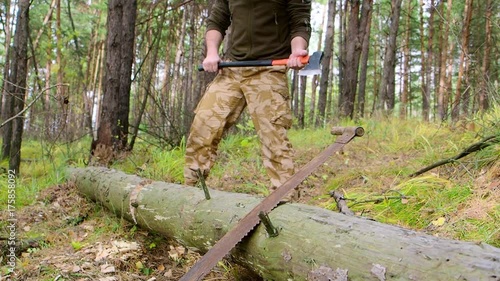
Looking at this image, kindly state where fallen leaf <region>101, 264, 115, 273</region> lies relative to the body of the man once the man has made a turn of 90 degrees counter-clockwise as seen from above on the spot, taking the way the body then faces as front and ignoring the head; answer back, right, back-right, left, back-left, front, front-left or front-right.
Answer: back-right

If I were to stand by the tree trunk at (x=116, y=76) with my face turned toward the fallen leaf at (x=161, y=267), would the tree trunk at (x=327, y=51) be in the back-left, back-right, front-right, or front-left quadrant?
back-left

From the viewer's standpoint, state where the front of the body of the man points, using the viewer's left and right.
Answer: facing the viewer

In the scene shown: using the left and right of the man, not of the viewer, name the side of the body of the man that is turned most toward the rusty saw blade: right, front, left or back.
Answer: front

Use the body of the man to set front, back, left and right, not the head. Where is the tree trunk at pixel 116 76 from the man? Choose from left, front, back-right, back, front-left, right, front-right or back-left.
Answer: back-right

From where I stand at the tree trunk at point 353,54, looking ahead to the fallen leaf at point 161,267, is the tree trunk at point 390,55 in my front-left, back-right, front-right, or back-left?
back-left

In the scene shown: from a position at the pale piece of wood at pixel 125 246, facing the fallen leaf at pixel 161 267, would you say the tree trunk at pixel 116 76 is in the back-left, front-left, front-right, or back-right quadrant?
back-left

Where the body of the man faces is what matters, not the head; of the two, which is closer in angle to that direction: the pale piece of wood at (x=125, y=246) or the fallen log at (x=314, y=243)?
the fallen log

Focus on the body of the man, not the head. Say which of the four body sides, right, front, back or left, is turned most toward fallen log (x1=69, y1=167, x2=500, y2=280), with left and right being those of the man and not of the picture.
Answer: front

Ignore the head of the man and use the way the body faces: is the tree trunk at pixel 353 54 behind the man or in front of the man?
behind
